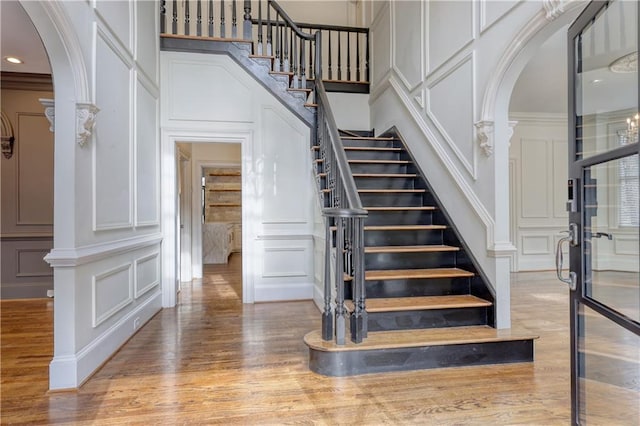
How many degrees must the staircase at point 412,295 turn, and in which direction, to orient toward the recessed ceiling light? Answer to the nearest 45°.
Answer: approximately 90° to its right

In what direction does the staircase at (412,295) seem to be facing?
toward the camera

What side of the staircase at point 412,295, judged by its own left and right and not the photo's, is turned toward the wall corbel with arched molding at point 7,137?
right

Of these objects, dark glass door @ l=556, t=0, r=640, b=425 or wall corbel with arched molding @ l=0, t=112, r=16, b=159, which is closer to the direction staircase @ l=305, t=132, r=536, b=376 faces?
the dark glass door

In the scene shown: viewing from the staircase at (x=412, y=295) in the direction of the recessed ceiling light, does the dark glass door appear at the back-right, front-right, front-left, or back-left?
back-left

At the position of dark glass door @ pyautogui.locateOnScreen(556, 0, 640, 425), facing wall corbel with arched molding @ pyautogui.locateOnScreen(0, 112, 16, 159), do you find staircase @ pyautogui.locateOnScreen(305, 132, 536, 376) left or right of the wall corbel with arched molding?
right
